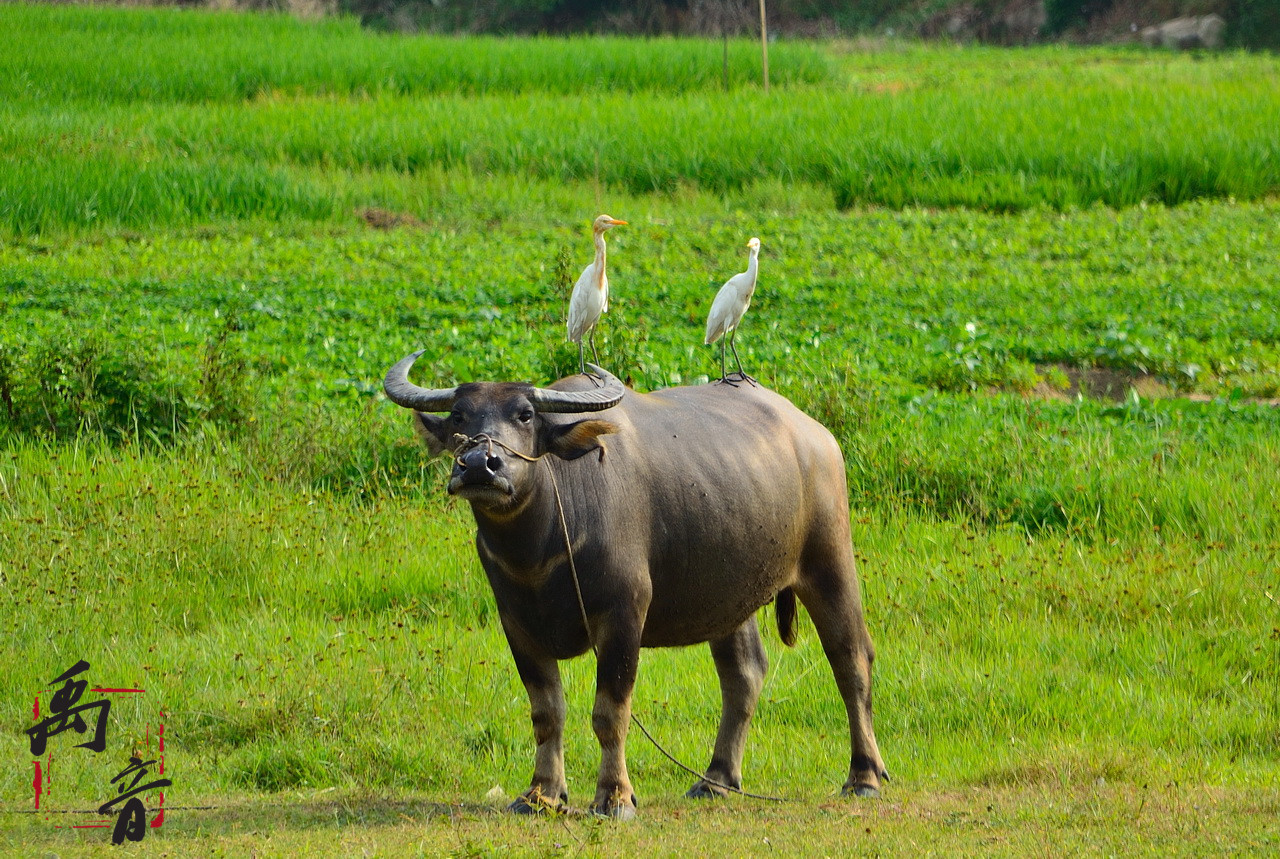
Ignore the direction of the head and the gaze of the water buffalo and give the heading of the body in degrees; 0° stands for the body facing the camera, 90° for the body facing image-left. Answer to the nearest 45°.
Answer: approximately 45°
